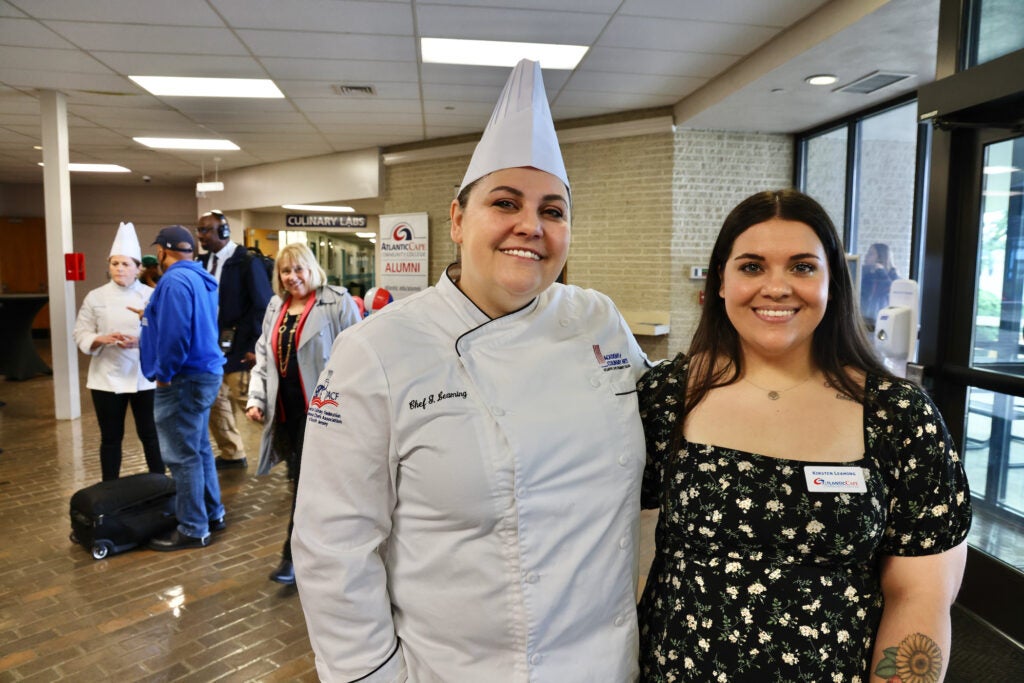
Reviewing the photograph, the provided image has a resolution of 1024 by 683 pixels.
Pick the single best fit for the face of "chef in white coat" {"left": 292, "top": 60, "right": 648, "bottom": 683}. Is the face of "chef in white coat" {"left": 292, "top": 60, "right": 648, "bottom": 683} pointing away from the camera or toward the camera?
toward the camera

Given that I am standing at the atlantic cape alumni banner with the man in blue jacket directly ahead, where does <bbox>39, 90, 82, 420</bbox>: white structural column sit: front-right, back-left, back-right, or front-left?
front-right

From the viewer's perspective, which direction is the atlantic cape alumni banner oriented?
toward the camera

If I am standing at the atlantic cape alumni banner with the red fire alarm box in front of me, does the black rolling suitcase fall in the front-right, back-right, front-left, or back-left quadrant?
front-left

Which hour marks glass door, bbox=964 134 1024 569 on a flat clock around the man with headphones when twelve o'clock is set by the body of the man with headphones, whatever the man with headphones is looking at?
The glass door is roughly at 9 o'clock from the man with headphones.

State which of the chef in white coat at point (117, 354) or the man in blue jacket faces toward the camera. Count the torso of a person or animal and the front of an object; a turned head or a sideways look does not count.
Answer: the chef in white coat

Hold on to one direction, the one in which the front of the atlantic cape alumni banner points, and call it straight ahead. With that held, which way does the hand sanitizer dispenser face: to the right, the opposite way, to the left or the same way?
to the right

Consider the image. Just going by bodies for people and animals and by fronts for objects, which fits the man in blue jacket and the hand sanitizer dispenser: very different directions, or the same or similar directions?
same or similar directions

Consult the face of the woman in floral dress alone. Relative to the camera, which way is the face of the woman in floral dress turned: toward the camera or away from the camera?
toward the camera

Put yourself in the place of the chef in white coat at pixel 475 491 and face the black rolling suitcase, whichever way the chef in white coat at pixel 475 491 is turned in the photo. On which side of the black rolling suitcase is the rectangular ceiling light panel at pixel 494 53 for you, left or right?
right

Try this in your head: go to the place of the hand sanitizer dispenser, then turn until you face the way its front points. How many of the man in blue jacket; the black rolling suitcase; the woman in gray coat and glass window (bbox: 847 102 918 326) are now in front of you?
3

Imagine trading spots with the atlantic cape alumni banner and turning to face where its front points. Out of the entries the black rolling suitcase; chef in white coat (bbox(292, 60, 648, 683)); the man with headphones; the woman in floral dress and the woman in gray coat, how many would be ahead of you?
5

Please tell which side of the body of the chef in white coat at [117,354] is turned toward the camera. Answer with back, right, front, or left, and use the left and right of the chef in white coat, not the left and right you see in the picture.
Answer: front

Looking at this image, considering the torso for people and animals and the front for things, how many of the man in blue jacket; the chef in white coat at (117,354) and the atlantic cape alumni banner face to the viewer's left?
1

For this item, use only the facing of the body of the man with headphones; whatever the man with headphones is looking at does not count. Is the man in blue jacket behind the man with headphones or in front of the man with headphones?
in front

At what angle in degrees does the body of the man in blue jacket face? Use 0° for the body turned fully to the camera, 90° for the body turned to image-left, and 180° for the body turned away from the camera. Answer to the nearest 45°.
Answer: approximately 90°

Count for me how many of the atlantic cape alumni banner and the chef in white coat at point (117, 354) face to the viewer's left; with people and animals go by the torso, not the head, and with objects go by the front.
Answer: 0

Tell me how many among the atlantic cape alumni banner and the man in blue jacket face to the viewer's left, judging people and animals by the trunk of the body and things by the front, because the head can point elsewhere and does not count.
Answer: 1
